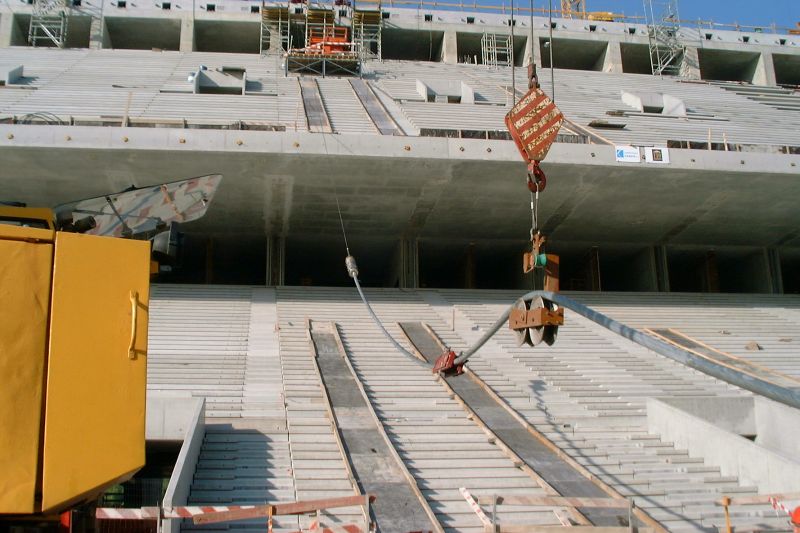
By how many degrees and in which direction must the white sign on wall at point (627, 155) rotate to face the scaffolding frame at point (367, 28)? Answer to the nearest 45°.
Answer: approximately 135° to its right

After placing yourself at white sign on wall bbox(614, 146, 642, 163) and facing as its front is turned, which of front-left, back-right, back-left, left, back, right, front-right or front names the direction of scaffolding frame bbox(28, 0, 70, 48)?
right

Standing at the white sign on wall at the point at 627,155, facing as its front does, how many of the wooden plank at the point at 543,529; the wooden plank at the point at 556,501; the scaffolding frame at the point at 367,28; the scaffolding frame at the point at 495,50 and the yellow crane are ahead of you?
3

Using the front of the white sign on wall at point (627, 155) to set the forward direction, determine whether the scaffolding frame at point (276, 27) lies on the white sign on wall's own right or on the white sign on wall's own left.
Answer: on the white sign on wall's own right

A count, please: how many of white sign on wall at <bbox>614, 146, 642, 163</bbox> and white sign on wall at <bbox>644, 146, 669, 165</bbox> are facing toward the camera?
2

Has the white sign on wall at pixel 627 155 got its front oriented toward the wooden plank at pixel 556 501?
yes

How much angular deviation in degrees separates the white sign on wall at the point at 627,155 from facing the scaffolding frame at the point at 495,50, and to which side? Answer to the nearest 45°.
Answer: approximately 135° to its right

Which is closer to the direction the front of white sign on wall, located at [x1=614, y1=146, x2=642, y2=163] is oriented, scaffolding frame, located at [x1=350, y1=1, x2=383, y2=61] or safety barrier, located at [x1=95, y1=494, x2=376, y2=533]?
the safety barrier

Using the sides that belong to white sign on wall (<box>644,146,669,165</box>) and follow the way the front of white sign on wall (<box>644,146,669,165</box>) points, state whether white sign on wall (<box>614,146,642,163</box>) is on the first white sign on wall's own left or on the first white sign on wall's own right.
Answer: on the first white sign on wall's own right

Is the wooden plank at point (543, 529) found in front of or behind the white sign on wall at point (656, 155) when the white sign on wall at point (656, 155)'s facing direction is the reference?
in front

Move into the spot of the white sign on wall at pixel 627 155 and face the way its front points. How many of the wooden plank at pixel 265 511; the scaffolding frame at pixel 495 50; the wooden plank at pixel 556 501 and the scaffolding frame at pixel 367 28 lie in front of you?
2

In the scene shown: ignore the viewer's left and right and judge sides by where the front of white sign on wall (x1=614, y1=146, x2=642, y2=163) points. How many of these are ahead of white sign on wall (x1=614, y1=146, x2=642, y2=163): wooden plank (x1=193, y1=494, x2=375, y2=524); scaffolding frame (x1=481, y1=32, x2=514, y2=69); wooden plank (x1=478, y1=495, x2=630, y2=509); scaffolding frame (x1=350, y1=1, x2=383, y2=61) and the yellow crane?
3

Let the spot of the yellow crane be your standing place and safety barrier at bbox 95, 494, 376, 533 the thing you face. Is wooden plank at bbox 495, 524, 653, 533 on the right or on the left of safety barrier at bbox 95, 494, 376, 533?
right

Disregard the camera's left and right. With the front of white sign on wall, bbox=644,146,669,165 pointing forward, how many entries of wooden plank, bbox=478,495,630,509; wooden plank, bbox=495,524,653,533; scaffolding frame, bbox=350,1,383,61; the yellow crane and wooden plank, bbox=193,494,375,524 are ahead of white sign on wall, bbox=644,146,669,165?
4

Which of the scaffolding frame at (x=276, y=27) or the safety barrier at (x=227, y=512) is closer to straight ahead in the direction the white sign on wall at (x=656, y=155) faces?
the safety barrier
